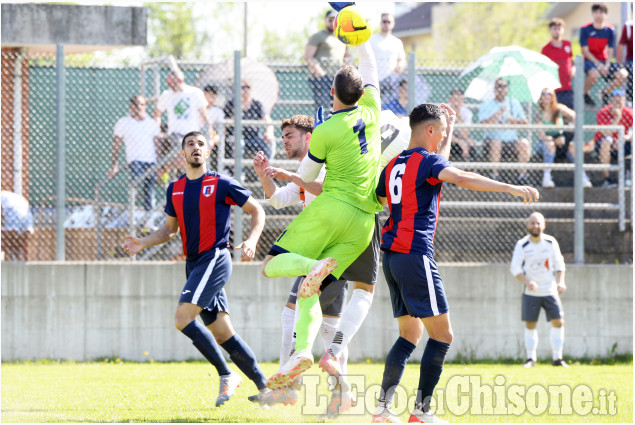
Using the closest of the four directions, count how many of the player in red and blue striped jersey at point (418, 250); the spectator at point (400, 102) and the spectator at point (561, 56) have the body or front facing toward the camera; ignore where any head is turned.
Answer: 2

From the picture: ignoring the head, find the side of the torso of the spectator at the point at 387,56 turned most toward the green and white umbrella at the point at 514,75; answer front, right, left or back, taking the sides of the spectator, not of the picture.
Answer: left

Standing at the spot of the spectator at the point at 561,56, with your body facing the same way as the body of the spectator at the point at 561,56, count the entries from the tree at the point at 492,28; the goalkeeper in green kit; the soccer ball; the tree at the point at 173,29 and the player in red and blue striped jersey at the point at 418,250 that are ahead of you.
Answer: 3

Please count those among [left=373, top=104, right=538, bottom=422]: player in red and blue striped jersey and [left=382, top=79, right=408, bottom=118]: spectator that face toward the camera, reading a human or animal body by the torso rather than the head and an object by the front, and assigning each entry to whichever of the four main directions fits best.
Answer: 1

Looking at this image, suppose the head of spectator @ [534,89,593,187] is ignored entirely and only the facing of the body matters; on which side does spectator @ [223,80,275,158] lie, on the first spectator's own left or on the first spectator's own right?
on the first spectator's own right

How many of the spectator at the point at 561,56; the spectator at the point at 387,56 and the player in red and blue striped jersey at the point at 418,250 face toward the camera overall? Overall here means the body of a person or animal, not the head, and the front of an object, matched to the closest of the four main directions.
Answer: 2

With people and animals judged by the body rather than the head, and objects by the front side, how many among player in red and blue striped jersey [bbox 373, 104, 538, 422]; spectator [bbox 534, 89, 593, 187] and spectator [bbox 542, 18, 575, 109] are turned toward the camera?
2
